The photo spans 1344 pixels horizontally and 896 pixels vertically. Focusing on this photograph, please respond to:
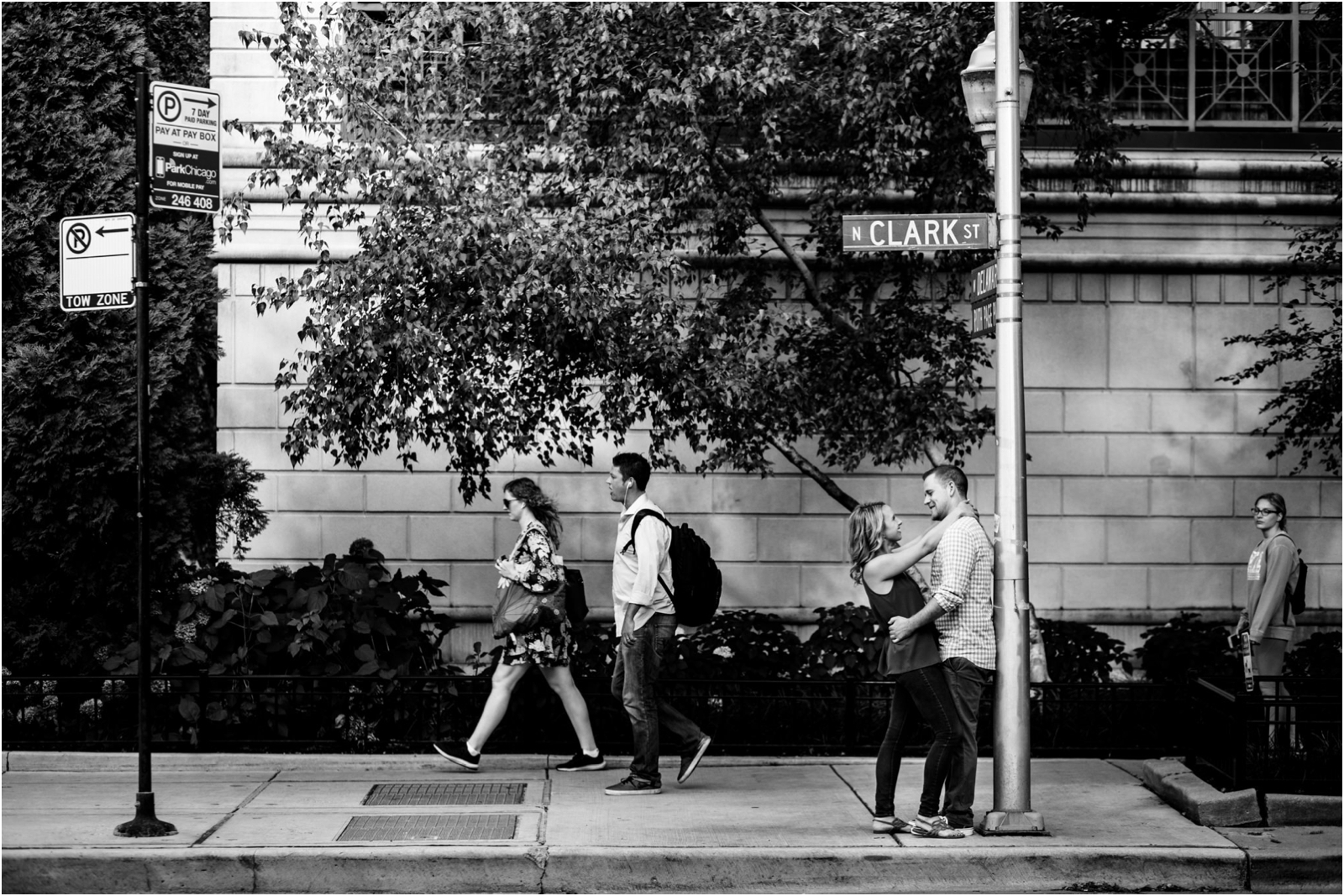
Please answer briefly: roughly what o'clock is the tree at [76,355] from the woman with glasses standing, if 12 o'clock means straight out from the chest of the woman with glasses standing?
The tree is roughly at 1 o'clock from the woman with glasses standing.

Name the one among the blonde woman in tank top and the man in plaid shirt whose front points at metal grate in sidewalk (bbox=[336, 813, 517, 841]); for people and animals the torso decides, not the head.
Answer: the man in plaid shirt

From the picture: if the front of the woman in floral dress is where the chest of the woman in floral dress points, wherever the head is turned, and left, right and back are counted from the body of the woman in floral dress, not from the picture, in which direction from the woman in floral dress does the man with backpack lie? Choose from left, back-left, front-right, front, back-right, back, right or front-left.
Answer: back-left

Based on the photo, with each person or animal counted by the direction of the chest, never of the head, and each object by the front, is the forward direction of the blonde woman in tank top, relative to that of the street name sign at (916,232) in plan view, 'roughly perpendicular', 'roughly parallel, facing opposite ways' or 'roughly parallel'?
roughly perpendicular

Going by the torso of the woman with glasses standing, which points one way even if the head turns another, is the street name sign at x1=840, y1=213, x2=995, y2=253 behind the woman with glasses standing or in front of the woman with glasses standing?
in front

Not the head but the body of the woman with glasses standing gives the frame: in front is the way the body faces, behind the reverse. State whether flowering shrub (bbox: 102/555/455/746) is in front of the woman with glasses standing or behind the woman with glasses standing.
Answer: in front

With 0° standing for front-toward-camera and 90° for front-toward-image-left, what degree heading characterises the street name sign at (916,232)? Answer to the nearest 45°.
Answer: approximately 0°

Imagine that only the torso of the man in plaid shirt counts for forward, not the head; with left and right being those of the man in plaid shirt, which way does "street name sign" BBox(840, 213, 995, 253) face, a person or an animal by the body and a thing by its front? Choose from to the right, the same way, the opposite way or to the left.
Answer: to the left

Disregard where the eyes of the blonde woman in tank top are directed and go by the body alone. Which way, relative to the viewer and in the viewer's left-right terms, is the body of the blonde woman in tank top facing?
facing to the right of the viewer

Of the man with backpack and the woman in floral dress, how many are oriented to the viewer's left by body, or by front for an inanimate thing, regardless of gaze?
2

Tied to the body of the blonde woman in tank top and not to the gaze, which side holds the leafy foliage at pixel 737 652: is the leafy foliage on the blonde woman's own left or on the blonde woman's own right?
on the blonde woman's own left

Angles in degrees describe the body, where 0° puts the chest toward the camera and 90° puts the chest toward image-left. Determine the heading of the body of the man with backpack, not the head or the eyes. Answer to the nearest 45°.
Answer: approximately 90°

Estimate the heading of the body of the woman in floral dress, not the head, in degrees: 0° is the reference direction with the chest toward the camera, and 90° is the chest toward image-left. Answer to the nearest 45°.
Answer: approximately 90°

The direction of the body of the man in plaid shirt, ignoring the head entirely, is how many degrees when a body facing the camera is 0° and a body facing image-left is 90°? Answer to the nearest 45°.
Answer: approximately 90°

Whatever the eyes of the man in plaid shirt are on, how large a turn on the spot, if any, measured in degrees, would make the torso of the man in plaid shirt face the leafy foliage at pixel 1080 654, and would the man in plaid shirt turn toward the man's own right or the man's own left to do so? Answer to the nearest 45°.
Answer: approximately 90° to the man's own right
